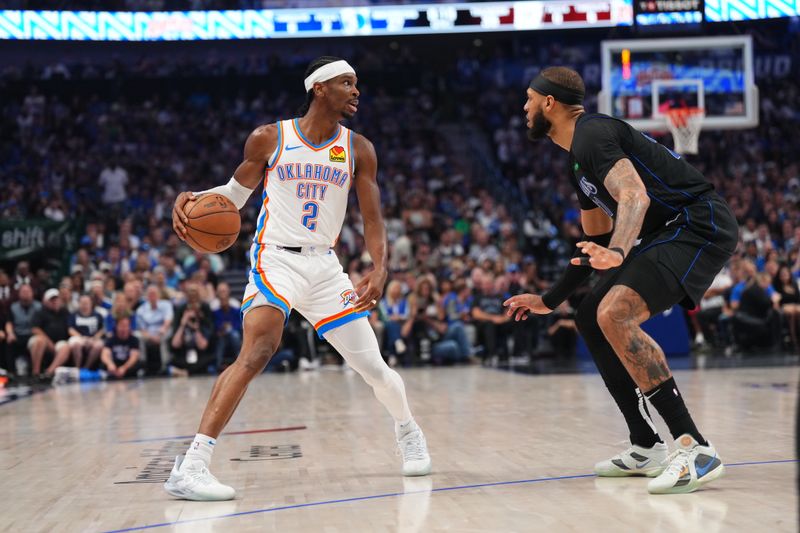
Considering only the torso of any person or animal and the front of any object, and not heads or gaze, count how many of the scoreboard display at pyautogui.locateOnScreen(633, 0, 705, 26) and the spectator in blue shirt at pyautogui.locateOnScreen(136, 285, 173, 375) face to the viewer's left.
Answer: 0

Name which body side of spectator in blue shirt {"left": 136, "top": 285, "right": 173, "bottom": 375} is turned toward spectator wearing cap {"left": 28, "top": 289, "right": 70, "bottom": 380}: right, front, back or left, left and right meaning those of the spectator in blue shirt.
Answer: right

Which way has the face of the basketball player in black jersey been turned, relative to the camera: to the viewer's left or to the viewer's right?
to the viewer's left

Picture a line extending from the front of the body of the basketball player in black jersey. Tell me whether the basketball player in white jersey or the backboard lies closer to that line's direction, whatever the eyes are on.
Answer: the basketball player in white jersey

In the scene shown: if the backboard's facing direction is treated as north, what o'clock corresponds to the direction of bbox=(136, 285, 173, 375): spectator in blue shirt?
The spectator in blue shirt is roughly at 2 o'clock from the backboard.

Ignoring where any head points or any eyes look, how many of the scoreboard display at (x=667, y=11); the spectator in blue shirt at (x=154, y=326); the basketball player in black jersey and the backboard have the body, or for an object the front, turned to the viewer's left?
1

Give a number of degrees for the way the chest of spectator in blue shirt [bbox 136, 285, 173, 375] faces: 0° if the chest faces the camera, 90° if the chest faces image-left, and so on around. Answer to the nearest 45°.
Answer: approximately 0°

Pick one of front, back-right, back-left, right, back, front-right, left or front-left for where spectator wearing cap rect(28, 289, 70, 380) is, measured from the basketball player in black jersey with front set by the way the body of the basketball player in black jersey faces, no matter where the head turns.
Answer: front-right

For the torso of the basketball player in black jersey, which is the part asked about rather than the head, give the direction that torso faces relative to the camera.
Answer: to the viewer's left

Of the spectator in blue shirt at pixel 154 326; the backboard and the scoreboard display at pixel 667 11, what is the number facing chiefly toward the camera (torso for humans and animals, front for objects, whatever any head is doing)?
3

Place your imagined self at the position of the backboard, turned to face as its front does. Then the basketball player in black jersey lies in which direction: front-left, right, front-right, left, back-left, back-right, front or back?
front

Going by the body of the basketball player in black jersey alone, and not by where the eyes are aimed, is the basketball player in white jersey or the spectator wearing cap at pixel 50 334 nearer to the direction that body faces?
the basketball player in white jersey

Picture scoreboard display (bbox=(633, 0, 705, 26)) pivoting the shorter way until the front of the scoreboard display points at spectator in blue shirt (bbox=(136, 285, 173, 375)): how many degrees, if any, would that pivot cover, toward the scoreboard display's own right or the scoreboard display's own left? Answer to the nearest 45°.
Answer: approximately 45° to the scoreboard display's own right
